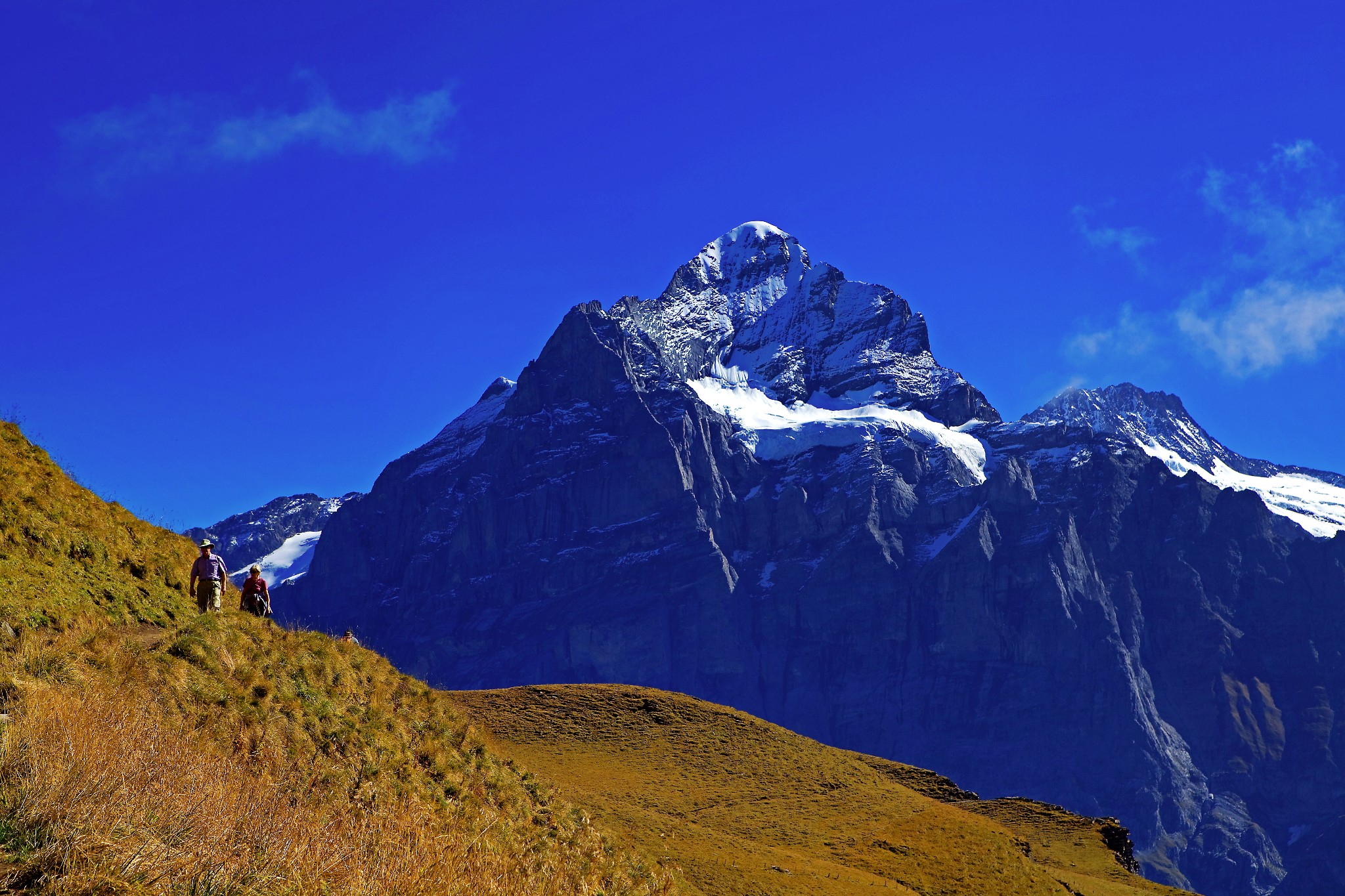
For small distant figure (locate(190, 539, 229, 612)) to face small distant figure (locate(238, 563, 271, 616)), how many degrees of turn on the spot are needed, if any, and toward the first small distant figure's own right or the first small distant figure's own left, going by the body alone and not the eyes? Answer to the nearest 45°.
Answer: approximately 135° to the first small distant figure's own left

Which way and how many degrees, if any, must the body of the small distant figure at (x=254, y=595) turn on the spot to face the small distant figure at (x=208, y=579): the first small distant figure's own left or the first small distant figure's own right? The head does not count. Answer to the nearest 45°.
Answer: approximately 45° to the first small distant figure's own right

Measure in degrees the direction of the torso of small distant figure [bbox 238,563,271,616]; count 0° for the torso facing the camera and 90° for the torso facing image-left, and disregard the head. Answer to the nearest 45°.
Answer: approximately 0°

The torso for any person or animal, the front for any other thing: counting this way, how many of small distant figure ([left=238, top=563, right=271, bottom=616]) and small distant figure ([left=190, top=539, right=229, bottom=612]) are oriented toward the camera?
2
